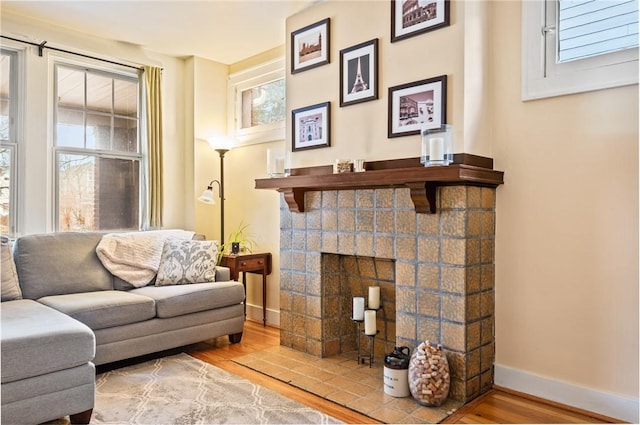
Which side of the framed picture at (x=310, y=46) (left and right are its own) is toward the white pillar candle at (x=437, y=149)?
left

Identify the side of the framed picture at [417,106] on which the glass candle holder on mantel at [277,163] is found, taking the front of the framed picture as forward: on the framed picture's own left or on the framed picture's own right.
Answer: on the framed picture's own right

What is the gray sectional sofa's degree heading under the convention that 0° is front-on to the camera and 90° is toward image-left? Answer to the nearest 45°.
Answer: approximately 315°

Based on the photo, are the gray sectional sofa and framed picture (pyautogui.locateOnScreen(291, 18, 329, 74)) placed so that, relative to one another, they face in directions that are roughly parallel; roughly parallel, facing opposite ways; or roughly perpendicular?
roughly perpendicular
